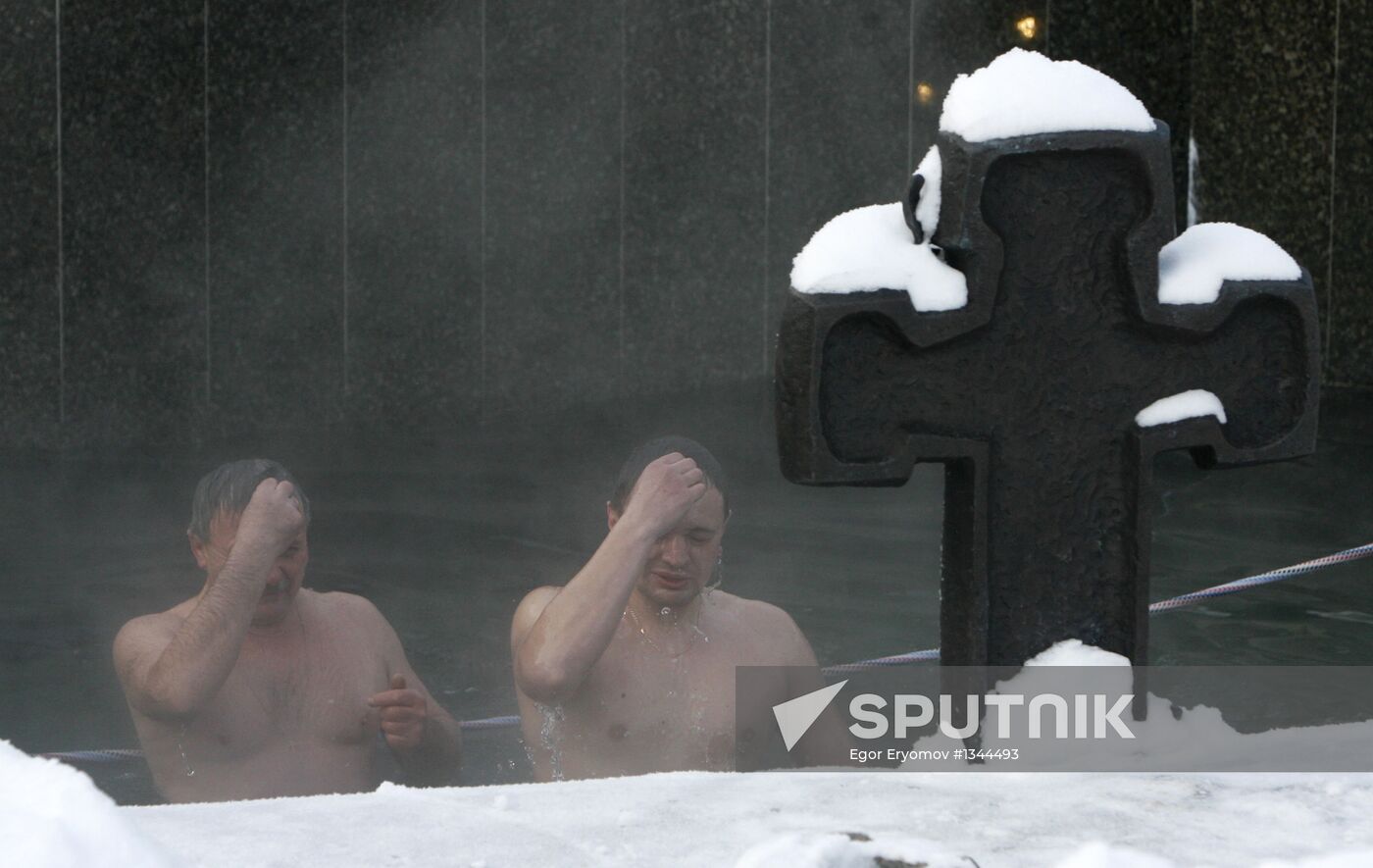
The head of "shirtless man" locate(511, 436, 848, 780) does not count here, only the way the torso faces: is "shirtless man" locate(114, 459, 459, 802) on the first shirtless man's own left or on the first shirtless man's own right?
on the first shirtless man's own right

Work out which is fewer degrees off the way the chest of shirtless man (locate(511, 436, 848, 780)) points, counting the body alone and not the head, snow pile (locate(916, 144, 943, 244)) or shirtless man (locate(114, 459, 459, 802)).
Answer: the snow pile

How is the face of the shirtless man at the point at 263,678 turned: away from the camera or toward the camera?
toward the camera

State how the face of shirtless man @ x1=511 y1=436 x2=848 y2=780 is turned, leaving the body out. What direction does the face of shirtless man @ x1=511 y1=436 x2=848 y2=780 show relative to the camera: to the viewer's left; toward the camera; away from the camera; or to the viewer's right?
toward the camera

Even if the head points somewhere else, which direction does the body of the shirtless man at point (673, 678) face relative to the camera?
toward the camera
